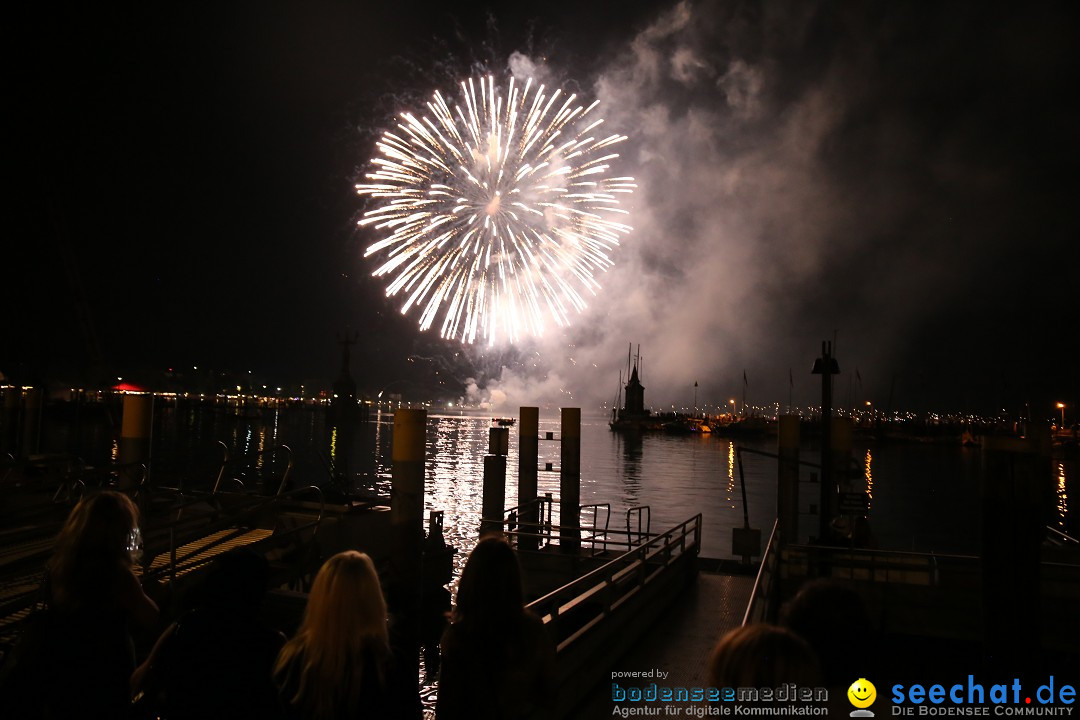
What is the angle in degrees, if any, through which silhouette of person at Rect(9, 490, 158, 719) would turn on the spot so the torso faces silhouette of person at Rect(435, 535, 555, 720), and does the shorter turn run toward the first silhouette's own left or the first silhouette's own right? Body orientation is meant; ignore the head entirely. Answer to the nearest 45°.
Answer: approximately 90° to the first silhouette's own right

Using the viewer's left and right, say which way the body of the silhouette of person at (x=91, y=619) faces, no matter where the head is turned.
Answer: facing away from the viewer and to the right of the viewer

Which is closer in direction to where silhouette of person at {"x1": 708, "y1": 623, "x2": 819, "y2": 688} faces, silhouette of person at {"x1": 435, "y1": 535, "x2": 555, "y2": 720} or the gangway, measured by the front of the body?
the gangway

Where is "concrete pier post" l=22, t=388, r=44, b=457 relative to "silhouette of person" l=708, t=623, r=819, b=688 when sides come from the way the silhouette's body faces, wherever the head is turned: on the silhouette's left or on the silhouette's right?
on the silhouette's left

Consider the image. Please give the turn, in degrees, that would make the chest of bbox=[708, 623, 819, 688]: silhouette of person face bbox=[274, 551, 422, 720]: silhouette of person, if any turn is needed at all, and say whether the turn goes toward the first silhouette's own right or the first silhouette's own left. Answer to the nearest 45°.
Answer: approximately 90° to the first silhouette's own left

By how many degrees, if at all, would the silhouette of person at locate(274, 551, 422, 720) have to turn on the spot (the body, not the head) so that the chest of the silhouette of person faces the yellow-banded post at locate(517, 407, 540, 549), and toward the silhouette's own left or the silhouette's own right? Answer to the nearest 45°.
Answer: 0° — they already face it

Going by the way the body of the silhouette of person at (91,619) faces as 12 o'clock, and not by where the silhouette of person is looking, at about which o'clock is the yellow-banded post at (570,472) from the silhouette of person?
The yellow-banded post is roughly at 12 o'clock from the silhouette of person.

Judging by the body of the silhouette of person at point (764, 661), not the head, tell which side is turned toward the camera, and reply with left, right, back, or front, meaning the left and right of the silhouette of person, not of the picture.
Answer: back

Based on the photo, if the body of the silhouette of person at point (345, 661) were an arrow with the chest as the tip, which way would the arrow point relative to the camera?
away from the camera

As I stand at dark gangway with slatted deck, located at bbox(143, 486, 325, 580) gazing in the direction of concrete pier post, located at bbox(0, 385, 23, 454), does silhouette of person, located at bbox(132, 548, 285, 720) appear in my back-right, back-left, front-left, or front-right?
back-left

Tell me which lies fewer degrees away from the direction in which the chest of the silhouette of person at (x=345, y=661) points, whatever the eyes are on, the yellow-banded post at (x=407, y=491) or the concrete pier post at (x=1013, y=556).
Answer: the yellow-banded post

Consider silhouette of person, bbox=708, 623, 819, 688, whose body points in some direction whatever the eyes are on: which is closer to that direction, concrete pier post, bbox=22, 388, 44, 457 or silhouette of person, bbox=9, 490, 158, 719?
the concrete pier post

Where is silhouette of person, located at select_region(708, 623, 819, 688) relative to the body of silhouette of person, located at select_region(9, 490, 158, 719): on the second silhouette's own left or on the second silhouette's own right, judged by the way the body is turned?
on the second silhouette's own right
